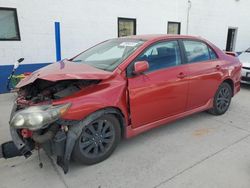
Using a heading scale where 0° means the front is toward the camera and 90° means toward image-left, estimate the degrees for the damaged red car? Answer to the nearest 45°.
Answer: approximately 45°

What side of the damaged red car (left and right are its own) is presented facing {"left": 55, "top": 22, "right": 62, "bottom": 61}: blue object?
right
